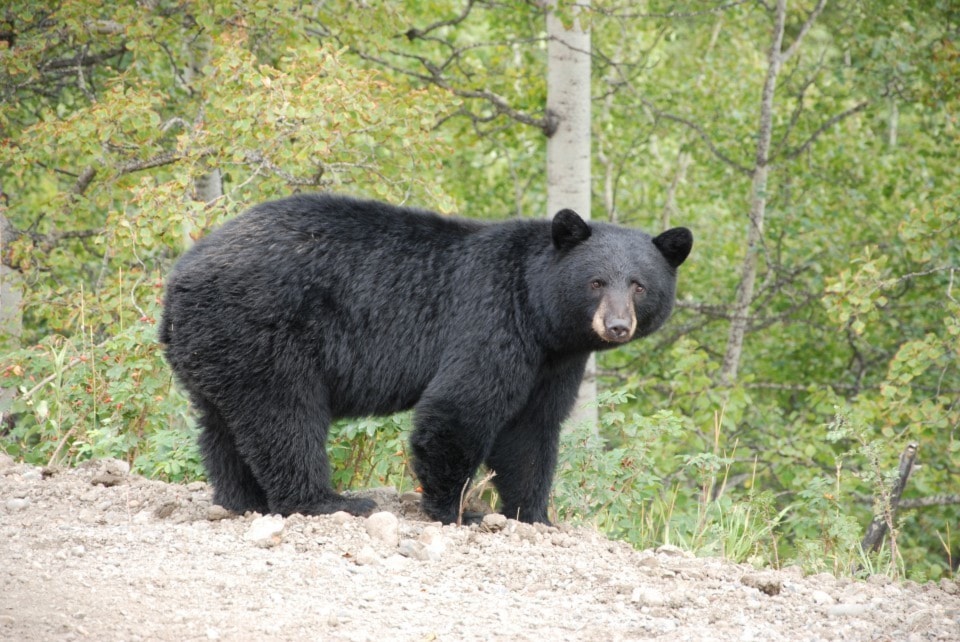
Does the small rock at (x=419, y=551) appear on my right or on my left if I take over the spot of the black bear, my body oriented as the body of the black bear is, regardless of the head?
on my right

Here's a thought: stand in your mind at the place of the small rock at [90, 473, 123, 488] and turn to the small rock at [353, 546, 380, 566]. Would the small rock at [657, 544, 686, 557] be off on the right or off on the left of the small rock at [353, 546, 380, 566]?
left

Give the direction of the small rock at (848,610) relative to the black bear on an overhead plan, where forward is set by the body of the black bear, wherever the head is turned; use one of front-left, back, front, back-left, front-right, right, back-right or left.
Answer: front-right

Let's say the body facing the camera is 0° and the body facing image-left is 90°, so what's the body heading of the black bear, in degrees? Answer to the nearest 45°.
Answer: approximately 270°

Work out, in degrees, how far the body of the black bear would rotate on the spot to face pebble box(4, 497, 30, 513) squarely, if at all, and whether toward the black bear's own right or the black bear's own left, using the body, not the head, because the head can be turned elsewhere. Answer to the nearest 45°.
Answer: approximately 180°

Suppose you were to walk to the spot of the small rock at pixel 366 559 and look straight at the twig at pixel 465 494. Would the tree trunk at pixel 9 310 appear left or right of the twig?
left

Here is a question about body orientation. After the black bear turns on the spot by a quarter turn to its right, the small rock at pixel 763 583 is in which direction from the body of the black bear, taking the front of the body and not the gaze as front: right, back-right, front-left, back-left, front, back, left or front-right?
front-left

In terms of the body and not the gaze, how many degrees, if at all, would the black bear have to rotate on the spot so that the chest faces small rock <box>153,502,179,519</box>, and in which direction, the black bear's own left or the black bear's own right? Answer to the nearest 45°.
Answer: approximately 180°

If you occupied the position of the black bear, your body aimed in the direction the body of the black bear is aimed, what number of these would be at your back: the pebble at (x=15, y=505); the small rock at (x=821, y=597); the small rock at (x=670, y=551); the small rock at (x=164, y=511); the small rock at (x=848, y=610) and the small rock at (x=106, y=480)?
3

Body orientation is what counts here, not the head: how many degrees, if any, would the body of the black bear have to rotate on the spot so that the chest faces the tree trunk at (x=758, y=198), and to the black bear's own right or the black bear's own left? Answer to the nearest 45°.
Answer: approximately 45° to the black bear's own left
